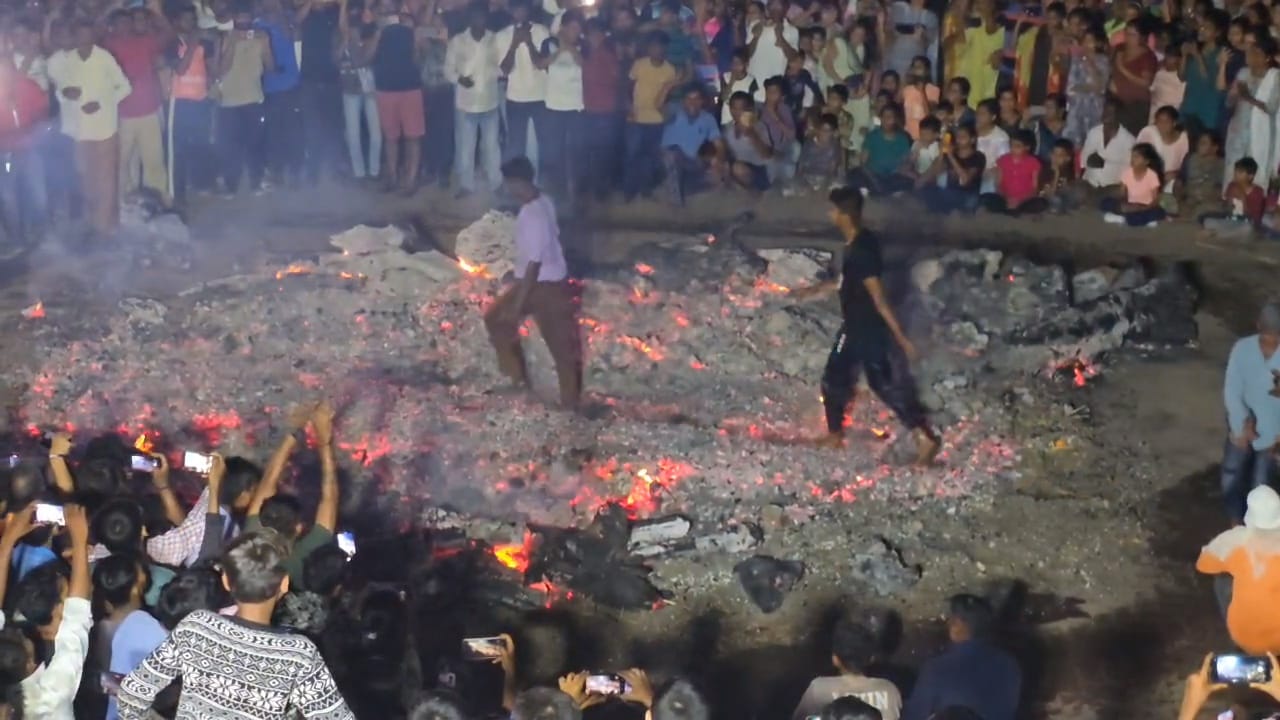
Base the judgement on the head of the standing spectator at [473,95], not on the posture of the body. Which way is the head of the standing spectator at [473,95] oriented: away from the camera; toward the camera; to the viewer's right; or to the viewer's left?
toward the camera

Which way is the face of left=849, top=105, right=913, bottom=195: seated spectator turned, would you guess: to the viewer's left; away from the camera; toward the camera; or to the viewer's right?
toward the camera

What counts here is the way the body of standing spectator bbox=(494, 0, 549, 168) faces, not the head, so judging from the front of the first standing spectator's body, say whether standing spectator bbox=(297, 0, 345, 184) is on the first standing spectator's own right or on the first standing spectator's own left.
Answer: on the first standing spectator's own right

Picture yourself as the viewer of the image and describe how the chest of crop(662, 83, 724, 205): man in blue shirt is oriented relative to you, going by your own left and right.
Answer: facing the viewer

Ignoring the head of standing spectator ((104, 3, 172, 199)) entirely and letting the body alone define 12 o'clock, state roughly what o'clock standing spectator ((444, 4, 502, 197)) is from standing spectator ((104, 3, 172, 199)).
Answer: standing spectator ((444, 4, 502, 197)) is roughly at 9 o'clock from standing spectator ((104, 3, 172, 199)).

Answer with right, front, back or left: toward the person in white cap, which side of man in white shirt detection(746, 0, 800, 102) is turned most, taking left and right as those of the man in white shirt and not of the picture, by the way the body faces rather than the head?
front

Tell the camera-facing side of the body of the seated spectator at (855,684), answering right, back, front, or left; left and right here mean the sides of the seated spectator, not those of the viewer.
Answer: back

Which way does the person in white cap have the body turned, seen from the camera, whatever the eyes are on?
away from the camera

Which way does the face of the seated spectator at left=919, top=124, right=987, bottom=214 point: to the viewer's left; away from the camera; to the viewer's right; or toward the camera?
toward the camera

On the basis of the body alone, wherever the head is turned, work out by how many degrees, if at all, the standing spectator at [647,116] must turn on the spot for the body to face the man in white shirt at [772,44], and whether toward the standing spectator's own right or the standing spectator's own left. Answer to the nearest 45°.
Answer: approximately 135° to the standing spectator's own left

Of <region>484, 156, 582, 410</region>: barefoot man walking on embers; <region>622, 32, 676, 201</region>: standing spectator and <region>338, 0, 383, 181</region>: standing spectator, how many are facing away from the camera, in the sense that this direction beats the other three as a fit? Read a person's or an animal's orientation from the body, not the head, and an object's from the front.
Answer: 0

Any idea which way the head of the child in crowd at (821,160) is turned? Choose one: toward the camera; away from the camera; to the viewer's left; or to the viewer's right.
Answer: toward the camera

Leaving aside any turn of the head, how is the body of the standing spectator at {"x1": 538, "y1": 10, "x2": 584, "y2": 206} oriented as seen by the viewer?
toward the camera

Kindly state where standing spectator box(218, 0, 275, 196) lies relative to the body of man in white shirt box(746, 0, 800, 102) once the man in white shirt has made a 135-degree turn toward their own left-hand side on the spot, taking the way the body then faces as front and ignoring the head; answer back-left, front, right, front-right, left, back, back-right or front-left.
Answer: back-left

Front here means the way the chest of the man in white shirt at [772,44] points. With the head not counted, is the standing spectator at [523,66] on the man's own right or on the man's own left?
on the man's own right

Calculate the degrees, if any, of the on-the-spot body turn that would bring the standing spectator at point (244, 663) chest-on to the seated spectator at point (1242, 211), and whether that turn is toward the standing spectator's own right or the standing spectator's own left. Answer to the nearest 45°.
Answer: approximately 45° to the standing spectator's own right

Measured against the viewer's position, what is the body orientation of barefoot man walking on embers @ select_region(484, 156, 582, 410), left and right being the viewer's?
facing to the left of the viewer

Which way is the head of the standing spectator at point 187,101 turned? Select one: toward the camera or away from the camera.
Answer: toward the camera

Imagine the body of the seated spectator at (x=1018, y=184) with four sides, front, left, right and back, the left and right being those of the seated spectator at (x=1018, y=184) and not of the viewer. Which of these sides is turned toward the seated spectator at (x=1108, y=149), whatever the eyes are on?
left

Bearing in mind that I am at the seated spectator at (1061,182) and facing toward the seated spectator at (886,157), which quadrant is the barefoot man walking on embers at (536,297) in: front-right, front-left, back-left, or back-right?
front-left
